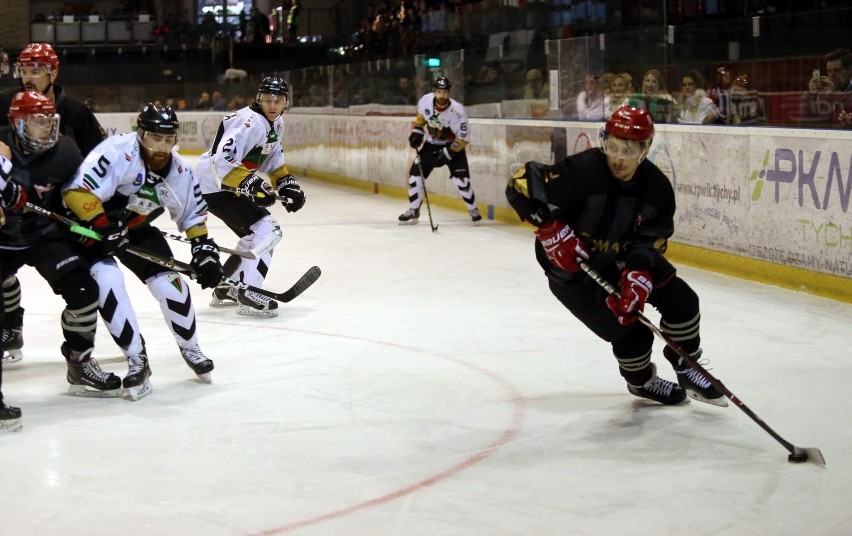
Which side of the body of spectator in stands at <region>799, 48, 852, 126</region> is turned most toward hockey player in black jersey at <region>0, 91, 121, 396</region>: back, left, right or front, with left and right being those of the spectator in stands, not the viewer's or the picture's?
front

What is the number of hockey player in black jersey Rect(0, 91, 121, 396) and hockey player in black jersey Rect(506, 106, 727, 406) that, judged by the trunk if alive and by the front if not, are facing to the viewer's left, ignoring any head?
0

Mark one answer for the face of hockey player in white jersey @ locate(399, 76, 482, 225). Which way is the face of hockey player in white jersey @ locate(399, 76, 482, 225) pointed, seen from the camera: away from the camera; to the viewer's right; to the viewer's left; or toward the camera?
toward the camera

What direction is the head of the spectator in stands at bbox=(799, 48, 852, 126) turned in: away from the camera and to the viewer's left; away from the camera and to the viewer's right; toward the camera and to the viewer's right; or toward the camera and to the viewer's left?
toward the camera and to the viewer's left

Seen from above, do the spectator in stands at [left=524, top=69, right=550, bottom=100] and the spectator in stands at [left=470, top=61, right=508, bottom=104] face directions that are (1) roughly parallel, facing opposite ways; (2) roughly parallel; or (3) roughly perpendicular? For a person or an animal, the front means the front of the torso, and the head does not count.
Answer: roughly parallel

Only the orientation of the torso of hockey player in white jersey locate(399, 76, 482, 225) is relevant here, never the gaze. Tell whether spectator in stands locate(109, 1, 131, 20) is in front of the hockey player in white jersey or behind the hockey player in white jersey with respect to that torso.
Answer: behind

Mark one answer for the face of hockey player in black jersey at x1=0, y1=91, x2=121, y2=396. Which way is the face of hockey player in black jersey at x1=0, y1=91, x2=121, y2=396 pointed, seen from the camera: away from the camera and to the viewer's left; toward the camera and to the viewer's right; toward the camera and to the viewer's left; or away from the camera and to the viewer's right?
toward the camera and to the viewer's right

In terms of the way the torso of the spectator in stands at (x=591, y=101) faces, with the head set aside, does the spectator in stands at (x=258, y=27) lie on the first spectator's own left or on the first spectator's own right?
on the first spectator's own right

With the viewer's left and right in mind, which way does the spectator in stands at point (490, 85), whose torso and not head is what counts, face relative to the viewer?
facing the viewer and to the left of the viewer

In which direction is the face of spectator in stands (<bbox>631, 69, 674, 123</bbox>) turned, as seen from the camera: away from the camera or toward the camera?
toward the camera
